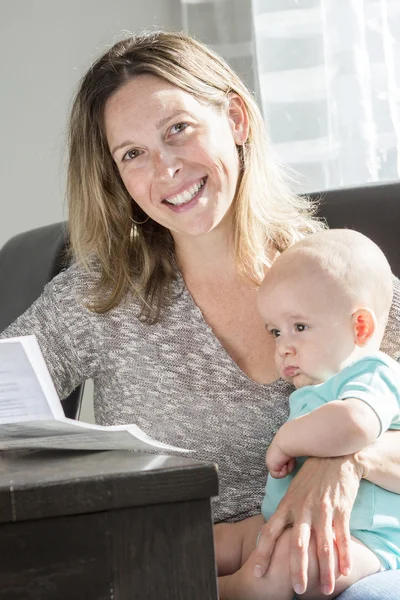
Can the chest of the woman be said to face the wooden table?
yes

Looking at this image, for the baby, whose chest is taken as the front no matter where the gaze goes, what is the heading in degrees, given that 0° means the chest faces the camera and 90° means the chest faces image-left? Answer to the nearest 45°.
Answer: approximately 45°

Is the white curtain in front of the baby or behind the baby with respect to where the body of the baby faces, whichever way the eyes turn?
behind

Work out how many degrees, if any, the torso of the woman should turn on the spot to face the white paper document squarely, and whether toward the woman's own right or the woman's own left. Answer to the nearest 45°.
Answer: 0° — they already face it

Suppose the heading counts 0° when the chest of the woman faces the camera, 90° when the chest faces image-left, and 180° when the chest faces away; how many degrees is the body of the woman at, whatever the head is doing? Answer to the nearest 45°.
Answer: approximately 0°

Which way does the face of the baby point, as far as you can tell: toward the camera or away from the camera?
toward the camera

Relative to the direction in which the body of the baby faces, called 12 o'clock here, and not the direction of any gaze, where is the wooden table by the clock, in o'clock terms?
The wooden table is roughly at 11 o'clock from the baby.

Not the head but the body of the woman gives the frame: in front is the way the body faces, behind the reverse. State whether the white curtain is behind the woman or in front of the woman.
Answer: behind
